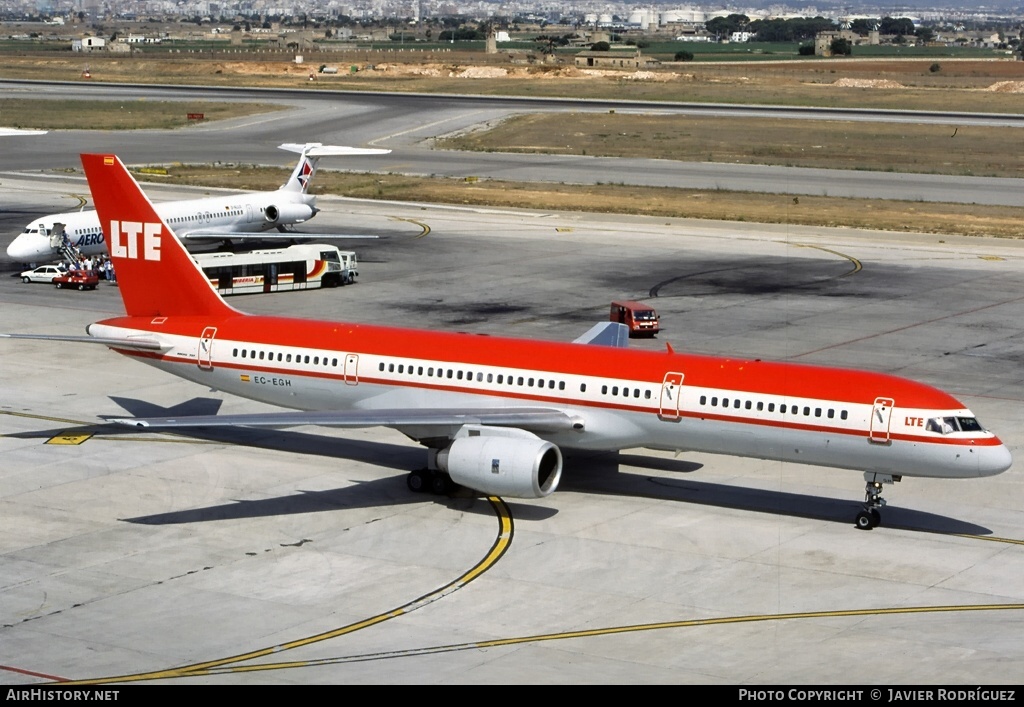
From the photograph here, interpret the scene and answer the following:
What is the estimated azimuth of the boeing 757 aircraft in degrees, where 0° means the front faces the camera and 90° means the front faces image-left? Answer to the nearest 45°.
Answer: approximately 315°
